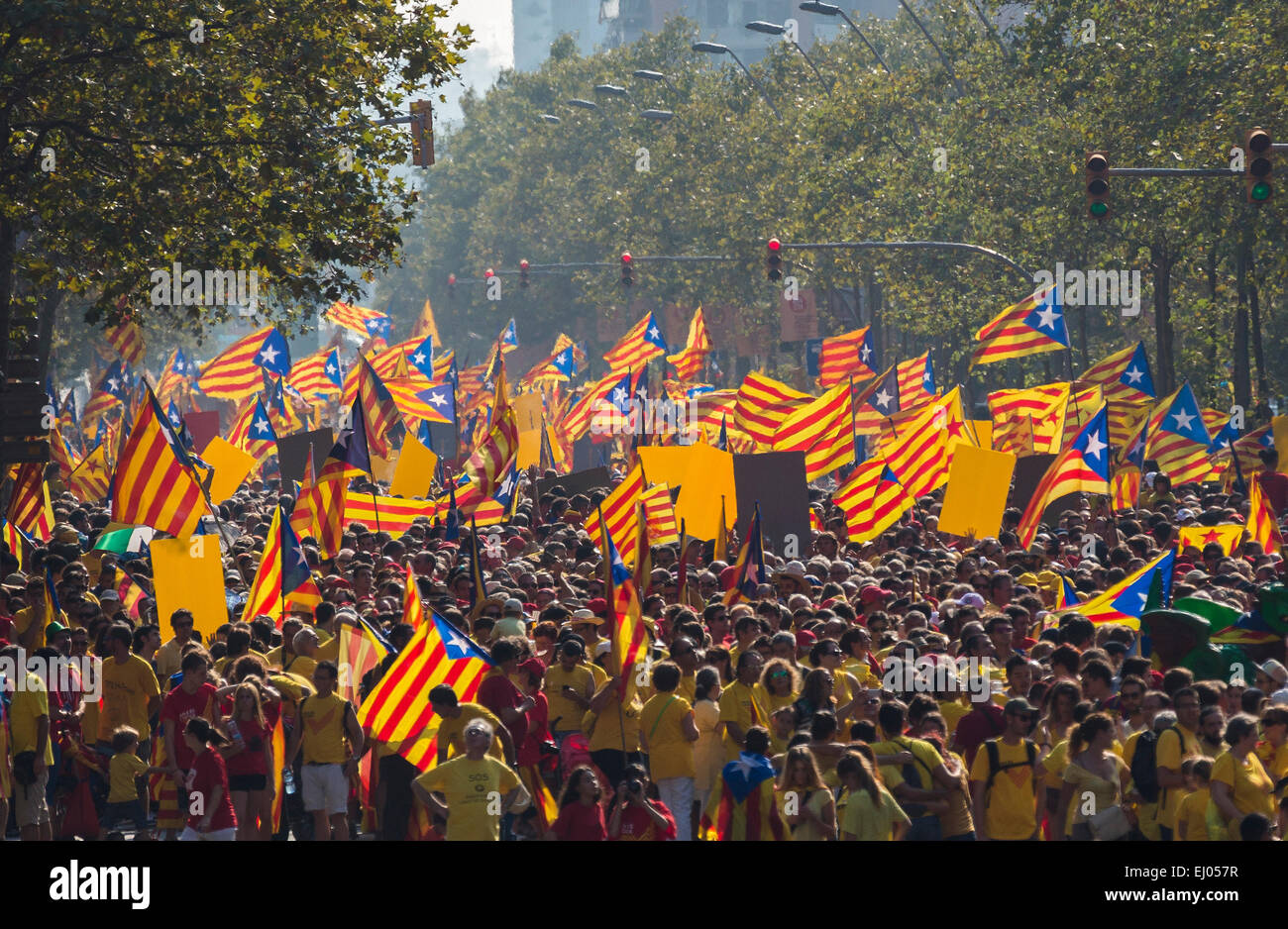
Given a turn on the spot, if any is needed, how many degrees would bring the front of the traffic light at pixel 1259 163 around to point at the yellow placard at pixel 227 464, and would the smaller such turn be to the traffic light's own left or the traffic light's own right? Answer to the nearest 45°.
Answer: approximately 90° to the traffic light's own right

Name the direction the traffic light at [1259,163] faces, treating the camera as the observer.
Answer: facing the viewer

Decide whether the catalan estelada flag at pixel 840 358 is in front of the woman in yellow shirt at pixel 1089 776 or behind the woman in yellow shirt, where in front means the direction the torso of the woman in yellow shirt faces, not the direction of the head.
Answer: behind

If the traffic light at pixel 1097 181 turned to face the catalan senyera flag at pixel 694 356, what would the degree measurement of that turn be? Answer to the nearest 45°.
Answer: approximately 135° to its right

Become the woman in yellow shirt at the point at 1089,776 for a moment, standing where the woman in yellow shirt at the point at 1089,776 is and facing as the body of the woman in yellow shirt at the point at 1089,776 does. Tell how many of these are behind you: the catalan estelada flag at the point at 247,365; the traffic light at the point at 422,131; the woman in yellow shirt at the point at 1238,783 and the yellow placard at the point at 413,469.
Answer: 3

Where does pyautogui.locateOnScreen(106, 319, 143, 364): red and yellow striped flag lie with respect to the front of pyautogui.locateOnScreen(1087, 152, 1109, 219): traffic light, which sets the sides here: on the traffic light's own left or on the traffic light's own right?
on the traffic light's own right

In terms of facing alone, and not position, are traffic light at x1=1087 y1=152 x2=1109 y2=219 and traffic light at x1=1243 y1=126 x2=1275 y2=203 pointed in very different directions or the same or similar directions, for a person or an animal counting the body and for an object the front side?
same or similar directions

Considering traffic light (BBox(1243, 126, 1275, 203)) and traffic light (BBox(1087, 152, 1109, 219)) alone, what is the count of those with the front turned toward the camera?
2

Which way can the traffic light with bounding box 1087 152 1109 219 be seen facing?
toward the camera

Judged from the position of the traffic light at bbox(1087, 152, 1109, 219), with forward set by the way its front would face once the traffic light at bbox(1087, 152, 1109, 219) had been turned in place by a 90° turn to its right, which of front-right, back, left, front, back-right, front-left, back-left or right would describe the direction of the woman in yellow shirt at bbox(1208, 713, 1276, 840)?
left

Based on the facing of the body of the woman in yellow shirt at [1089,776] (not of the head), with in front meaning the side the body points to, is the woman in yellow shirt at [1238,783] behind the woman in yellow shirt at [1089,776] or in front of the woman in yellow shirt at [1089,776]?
in front

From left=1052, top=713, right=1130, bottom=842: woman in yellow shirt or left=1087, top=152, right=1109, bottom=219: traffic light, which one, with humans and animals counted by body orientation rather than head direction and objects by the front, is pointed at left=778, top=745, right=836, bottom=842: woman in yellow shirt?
the traffic light

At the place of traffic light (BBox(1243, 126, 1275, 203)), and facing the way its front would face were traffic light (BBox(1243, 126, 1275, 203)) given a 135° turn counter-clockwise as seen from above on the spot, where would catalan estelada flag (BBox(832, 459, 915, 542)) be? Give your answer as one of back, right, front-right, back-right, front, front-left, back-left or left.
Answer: back

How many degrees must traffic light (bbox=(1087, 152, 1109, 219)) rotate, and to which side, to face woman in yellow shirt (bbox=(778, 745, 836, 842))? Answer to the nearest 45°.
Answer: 0° — it already faces them

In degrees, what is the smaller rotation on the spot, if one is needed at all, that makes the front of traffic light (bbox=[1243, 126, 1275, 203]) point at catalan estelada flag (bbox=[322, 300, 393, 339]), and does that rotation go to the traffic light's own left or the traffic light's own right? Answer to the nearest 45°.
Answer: approximately 135° to the traffic light's own right
